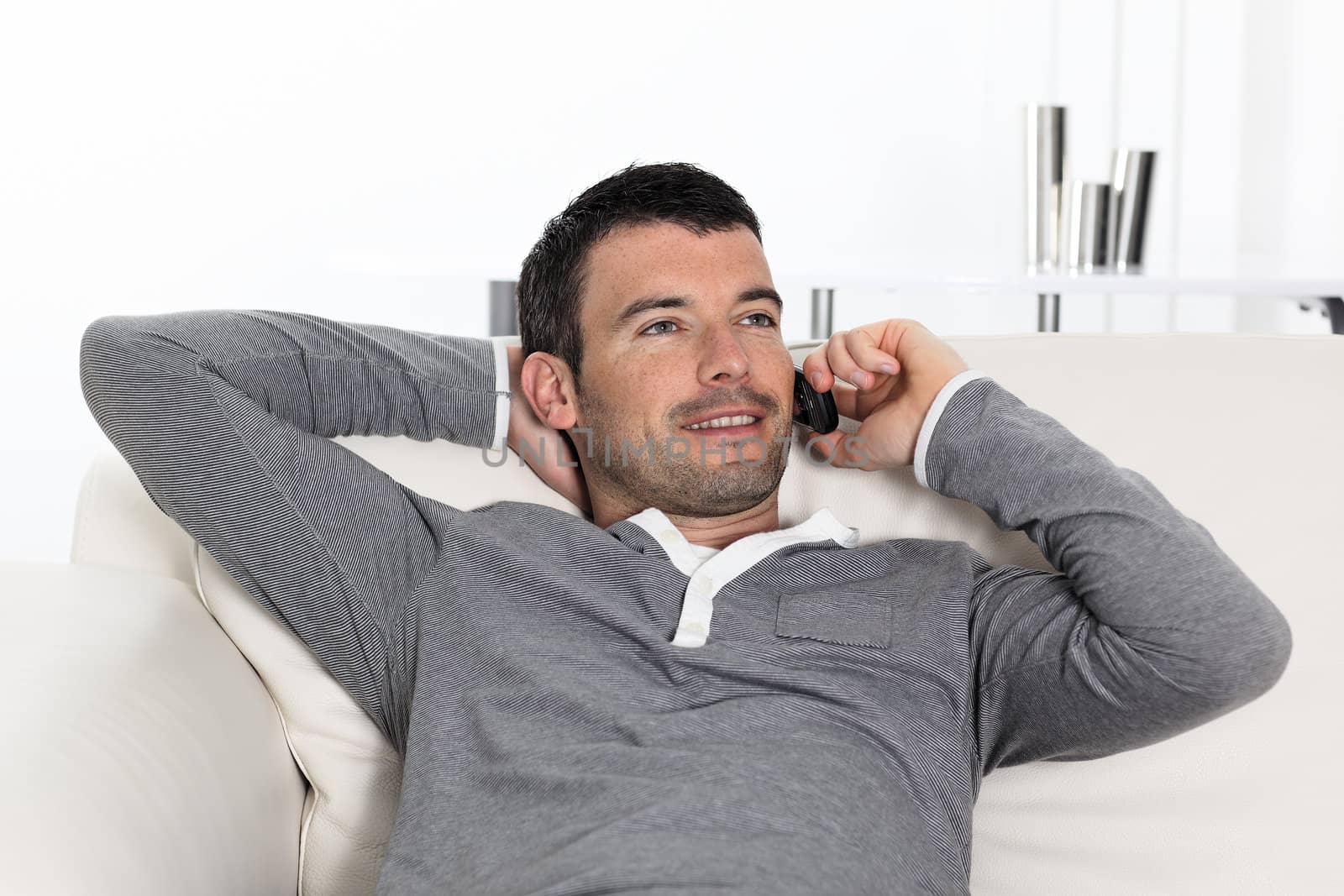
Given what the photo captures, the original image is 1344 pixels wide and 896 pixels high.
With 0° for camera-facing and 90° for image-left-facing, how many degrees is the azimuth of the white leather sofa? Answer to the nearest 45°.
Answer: approximately 0°

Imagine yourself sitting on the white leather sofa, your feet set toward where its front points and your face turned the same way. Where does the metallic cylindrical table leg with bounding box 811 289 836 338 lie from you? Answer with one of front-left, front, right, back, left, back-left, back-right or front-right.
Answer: back

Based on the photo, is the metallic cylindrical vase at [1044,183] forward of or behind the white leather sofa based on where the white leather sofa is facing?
behind

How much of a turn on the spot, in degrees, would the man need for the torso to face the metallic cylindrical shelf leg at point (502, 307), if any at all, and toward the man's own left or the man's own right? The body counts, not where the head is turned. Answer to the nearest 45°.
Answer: approximately 180°

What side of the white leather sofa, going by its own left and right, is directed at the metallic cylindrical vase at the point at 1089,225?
back

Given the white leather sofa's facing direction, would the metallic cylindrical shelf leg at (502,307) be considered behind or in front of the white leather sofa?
behind

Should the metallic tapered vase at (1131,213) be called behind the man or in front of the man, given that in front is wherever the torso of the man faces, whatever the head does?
behind

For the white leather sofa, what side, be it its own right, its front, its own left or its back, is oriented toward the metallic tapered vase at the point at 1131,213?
back
